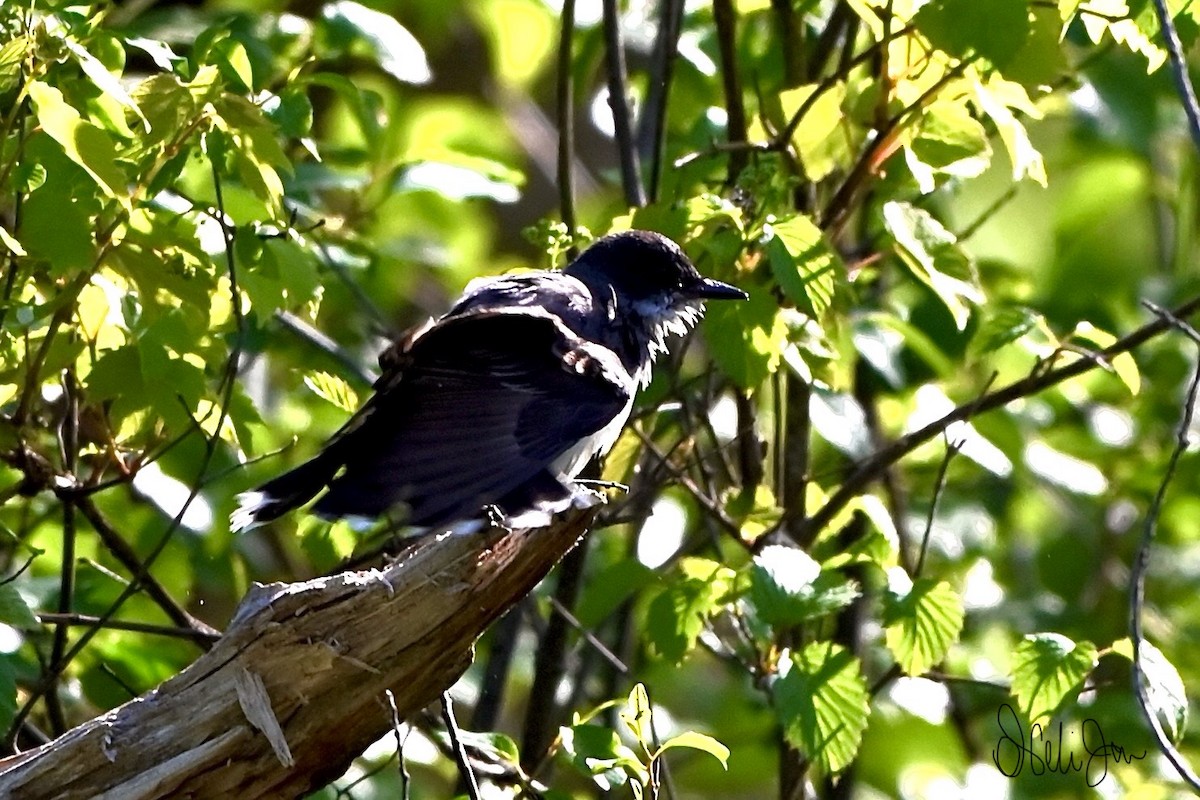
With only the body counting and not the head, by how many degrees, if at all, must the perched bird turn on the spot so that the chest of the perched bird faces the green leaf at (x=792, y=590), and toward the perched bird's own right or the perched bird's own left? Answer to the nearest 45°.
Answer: approximately 45° to the perched bird's own right

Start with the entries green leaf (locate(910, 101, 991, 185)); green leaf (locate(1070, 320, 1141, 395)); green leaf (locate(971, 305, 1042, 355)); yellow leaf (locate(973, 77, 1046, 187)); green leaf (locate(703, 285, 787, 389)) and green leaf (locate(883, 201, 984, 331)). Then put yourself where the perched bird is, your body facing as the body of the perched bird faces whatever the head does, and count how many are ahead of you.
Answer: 6

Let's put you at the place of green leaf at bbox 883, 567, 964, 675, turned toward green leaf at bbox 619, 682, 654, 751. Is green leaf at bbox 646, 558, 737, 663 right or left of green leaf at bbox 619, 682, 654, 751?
right

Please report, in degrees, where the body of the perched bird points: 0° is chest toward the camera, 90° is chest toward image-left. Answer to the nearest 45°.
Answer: approximately 270°

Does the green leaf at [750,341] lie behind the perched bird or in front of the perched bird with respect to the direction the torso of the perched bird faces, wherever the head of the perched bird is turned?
in front

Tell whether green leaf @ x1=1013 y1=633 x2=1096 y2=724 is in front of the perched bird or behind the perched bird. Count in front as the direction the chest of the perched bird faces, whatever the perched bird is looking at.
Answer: in front

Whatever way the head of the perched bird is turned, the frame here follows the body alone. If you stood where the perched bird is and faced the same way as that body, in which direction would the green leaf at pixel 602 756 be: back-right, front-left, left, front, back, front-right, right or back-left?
right

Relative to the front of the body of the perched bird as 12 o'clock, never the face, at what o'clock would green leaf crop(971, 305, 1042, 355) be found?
The green leaf is roughly at 12 o'clock from the perched bird.

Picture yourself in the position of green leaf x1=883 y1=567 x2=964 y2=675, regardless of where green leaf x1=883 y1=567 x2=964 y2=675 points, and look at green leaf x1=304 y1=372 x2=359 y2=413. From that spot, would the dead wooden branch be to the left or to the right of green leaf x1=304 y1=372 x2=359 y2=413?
left

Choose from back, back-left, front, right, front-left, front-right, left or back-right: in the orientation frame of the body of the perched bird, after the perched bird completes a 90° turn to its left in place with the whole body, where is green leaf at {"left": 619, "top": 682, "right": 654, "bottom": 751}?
back

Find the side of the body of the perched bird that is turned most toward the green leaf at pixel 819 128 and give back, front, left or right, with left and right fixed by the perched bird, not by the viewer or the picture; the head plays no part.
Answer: front

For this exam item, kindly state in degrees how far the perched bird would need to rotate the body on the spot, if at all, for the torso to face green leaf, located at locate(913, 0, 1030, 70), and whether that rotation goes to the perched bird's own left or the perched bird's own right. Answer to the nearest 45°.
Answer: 0° — it already faces it

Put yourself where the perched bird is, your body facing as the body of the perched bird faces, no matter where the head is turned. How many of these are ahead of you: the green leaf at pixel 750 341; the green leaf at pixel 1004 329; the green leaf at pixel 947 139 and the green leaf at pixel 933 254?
4

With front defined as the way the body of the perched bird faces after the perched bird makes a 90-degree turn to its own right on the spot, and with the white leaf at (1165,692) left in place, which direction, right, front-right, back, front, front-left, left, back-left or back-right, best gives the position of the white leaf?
front-left
